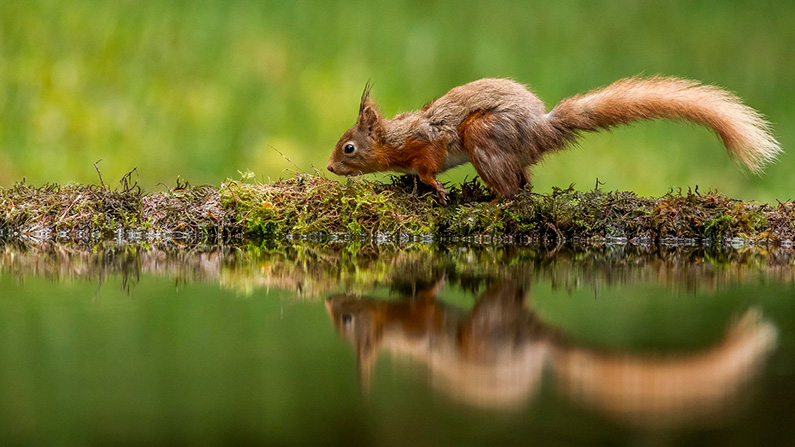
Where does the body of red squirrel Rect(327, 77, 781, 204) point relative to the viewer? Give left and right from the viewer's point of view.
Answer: facing to the left of the viewer
